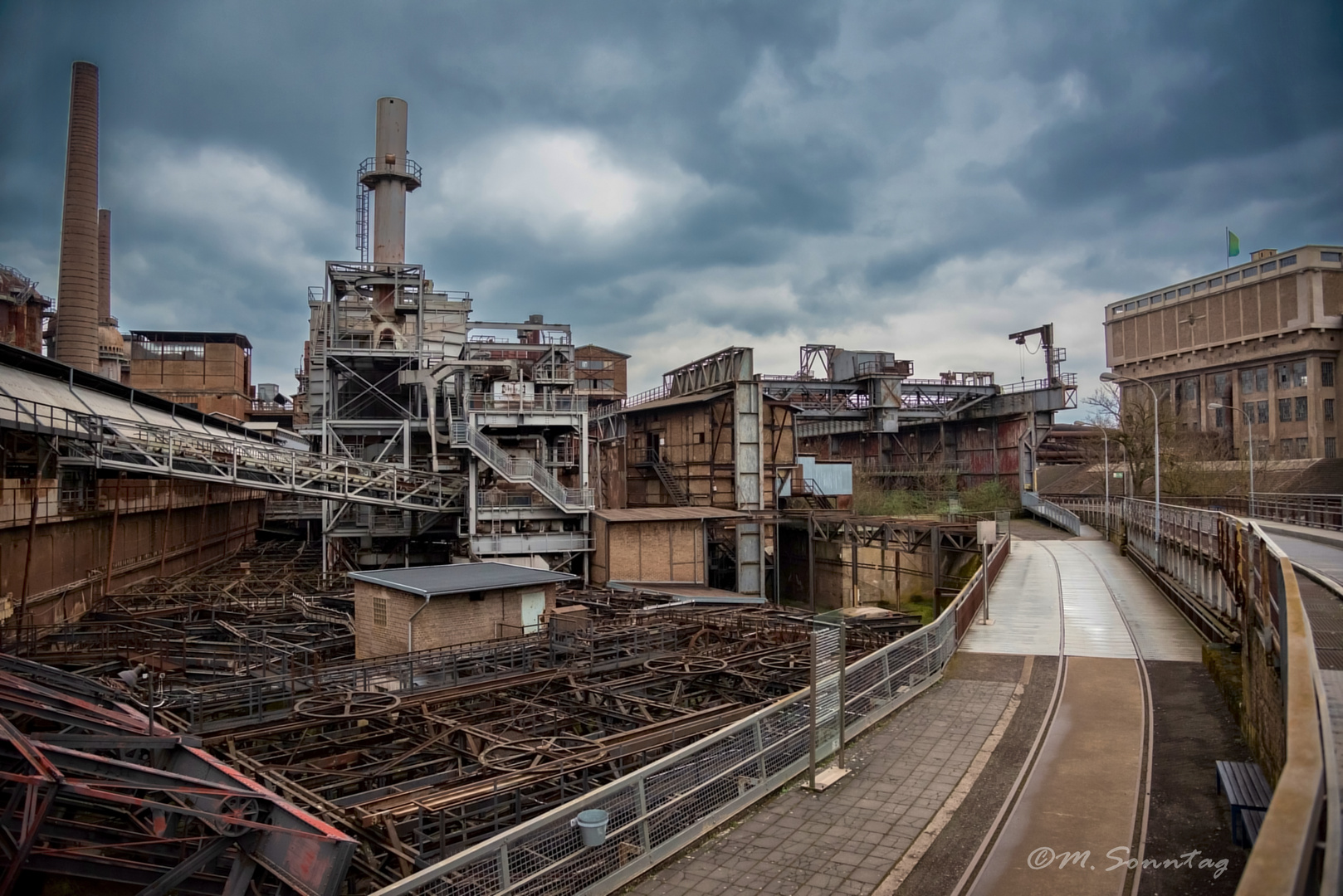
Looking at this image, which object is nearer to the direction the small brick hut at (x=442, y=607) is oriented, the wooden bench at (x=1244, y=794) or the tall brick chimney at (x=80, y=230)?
the wooden bench

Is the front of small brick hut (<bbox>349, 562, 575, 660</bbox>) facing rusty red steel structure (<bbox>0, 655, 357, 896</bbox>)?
no

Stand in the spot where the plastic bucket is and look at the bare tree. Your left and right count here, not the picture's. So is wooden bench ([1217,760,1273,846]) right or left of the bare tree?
right

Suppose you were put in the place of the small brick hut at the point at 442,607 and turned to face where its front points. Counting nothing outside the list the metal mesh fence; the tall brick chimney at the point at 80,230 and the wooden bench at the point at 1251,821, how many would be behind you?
1

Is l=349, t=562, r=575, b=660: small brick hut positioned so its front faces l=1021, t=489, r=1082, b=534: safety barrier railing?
no

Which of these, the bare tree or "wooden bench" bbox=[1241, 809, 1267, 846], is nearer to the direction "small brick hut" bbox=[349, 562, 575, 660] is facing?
the wooden bench

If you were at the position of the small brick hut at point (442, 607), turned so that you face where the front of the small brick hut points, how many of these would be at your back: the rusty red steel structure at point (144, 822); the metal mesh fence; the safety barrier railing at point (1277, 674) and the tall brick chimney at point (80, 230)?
1

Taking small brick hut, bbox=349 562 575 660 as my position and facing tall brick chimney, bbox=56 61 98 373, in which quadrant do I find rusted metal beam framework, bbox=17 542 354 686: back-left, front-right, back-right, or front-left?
front-left

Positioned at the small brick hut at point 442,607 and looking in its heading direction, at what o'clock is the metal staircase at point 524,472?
The metal staircase is roughly at 8 o'clock from the small brick hut.

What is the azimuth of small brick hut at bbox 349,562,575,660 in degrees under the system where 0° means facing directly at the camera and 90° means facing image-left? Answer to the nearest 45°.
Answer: approximately 315°

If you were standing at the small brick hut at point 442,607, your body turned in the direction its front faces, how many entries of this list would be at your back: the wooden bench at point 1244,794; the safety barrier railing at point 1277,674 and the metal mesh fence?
0

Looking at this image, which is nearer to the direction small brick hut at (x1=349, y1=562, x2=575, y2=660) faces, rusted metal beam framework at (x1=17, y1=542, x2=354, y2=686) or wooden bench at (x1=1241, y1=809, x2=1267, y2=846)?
the wooden bench

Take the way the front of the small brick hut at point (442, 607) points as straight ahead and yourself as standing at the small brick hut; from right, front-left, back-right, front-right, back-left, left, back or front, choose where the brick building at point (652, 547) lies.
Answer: left

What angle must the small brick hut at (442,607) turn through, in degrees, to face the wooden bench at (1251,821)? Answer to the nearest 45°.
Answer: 0° — it already faces it

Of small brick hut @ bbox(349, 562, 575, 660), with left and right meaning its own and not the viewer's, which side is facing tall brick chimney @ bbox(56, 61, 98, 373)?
back

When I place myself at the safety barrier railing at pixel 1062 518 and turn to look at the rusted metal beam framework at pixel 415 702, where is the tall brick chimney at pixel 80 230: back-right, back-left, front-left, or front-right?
front-right

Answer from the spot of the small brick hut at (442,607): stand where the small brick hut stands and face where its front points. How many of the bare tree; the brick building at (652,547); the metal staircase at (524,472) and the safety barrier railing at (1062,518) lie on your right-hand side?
0

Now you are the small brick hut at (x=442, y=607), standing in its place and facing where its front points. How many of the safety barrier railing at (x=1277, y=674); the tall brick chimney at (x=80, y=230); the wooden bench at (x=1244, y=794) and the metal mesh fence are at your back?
1
